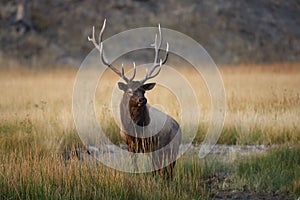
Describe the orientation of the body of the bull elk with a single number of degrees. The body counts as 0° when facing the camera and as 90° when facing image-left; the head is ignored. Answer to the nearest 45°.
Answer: approximately 45°
